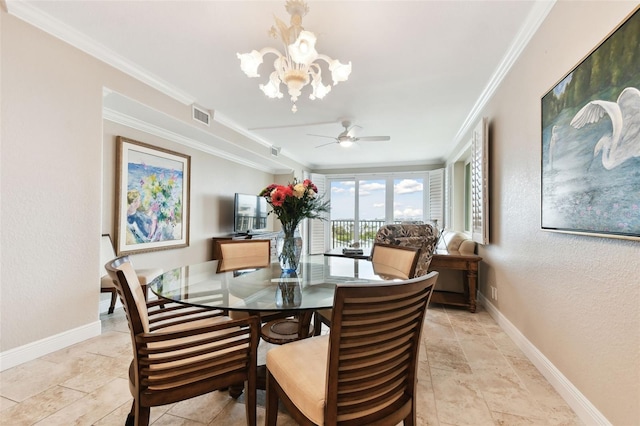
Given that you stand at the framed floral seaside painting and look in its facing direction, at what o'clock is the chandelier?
The chandelier is roughly at 1 o'clock from the framed floral seaside painting.

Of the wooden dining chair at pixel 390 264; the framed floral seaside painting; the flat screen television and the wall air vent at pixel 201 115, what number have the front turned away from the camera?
0

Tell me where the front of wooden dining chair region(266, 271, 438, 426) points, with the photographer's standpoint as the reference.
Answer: facing away from the viewer and to the left of the viewer

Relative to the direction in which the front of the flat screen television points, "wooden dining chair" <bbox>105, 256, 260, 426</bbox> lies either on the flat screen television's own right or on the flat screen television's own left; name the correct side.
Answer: on the flat screen television's own right

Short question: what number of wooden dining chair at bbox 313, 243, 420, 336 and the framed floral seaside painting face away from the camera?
0

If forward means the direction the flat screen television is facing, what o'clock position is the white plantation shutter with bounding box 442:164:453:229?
The white plantation shutter is roughly at 11 o'clock from the flat screen television.

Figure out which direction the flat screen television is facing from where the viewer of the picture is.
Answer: facing the viewer and to the right of the viewer

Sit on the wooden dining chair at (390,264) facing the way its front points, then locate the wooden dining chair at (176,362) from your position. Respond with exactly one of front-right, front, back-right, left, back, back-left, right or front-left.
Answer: front

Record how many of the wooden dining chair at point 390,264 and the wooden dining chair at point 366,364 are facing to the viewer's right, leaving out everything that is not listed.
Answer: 0

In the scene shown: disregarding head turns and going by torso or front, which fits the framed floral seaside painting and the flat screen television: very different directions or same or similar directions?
same or similar directions

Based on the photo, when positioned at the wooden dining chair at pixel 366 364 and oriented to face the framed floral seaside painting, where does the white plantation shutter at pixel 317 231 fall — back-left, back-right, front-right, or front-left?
front-right

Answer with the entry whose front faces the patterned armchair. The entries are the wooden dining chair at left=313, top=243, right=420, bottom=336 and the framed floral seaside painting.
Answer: the framed floral seaside painting

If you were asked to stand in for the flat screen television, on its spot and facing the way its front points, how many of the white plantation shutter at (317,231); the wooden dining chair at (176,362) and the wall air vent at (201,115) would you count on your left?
1

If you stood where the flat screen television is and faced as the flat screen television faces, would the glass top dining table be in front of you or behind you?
in front
